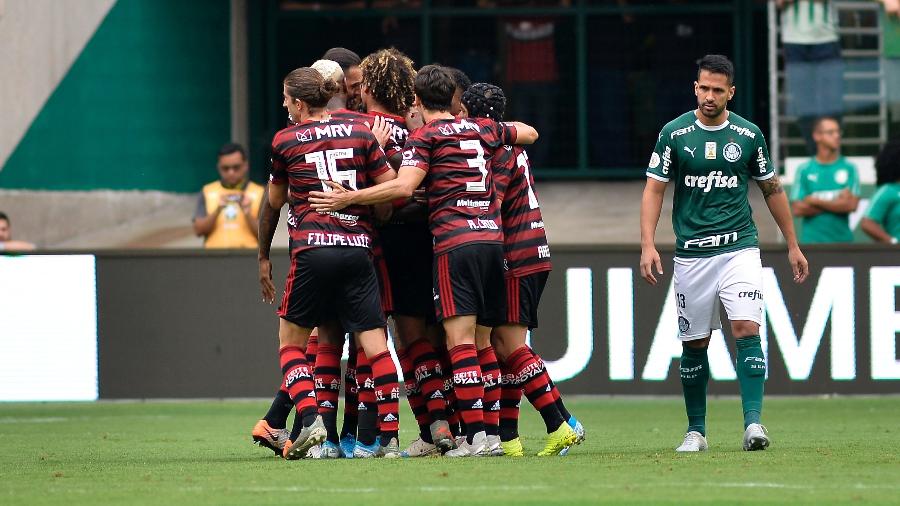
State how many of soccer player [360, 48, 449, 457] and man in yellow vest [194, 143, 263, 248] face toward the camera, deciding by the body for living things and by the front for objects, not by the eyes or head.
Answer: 1

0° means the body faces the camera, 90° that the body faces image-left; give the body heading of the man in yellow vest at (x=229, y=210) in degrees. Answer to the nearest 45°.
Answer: approximately 0°

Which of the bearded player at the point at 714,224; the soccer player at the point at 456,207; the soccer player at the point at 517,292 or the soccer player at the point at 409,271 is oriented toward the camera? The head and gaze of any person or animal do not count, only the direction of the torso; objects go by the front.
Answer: the bearded player

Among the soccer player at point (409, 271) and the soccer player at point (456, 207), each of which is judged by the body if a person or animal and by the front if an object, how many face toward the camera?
0

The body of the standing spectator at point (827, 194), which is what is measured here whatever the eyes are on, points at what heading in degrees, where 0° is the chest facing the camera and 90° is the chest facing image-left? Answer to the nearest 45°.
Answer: approximately 0°

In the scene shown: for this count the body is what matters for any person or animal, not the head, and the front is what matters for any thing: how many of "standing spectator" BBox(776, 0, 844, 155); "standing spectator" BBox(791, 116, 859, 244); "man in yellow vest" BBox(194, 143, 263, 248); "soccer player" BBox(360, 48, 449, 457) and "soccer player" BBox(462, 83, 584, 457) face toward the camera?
3

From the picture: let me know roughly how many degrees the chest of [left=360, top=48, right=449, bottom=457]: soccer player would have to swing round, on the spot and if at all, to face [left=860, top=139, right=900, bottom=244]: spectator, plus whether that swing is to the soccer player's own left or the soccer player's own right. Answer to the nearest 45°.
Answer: approximately 90° to the soccer player's own right

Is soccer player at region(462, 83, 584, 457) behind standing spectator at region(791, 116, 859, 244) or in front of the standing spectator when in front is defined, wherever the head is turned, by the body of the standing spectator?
in front

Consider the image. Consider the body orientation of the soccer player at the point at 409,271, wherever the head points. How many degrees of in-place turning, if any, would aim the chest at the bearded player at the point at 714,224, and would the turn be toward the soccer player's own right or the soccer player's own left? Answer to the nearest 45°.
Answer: approximately 135° to the soccer player's own right

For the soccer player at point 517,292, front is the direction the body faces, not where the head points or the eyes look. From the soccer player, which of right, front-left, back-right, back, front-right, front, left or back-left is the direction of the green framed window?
front-right

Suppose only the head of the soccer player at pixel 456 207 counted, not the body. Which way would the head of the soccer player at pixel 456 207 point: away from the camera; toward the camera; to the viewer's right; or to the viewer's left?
away from the camera

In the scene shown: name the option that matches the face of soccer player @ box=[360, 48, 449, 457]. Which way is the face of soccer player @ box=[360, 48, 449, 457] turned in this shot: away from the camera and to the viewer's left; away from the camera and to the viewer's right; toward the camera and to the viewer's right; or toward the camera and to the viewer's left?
away from the camera and to the viewer's left

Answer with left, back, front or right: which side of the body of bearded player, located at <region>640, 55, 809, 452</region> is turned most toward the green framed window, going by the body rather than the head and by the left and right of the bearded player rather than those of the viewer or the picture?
back

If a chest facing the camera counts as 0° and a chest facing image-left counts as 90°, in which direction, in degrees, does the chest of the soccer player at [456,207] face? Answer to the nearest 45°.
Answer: approximately 135°
